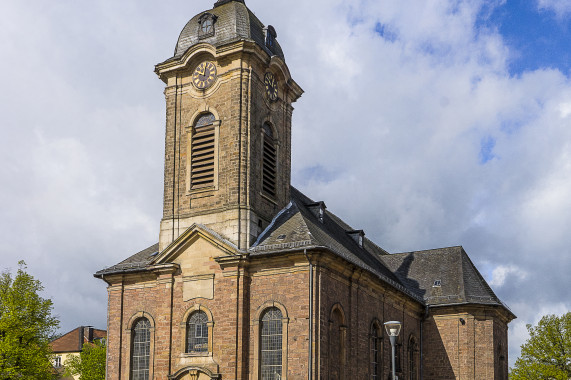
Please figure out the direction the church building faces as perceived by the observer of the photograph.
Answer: facing the viewer and to the left of the viewer

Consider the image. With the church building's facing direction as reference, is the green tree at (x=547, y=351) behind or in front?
behind

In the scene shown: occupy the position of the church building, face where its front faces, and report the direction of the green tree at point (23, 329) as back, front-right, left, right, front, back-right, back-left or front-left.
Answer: right
